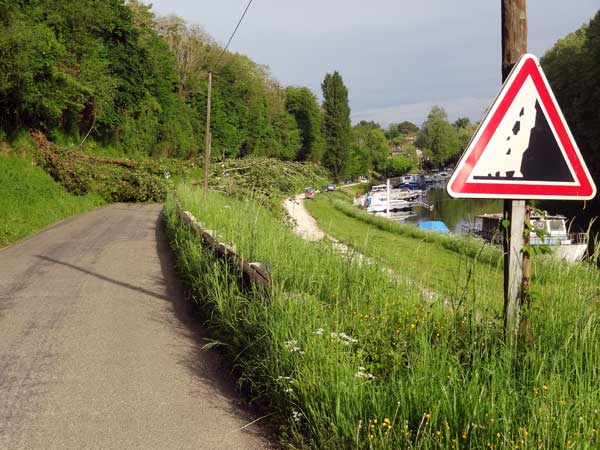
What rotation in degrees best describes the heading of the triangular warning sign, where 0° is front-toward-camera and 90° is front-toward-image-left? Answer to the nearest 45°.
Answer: approximately 0°

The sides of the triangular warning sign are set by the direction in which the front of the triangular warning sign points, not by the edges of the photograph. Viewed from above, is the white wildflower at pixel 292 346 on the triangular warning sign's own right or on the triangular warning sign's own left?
on the triangular warning sign's own right
